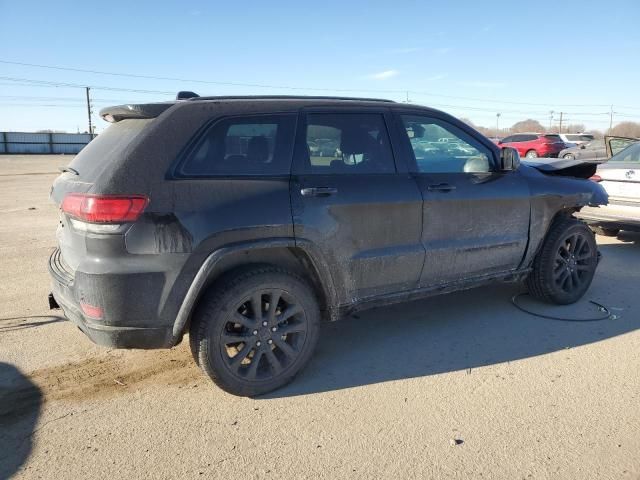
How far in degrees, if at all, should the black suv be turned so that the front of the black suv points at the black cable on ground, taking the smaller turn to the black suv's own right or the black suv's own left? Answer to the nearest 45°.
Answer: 0° — it already faces it

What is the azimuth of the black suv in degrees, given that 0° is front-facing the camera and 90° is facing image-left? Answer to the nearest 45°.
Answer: approximately 225°

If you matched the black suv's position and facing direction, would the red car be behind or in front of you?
in front

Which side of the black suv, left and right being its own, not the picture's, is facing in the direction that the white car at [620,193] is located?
front

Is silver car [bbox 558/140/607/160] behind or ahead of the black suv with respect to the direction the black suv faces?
ahead
